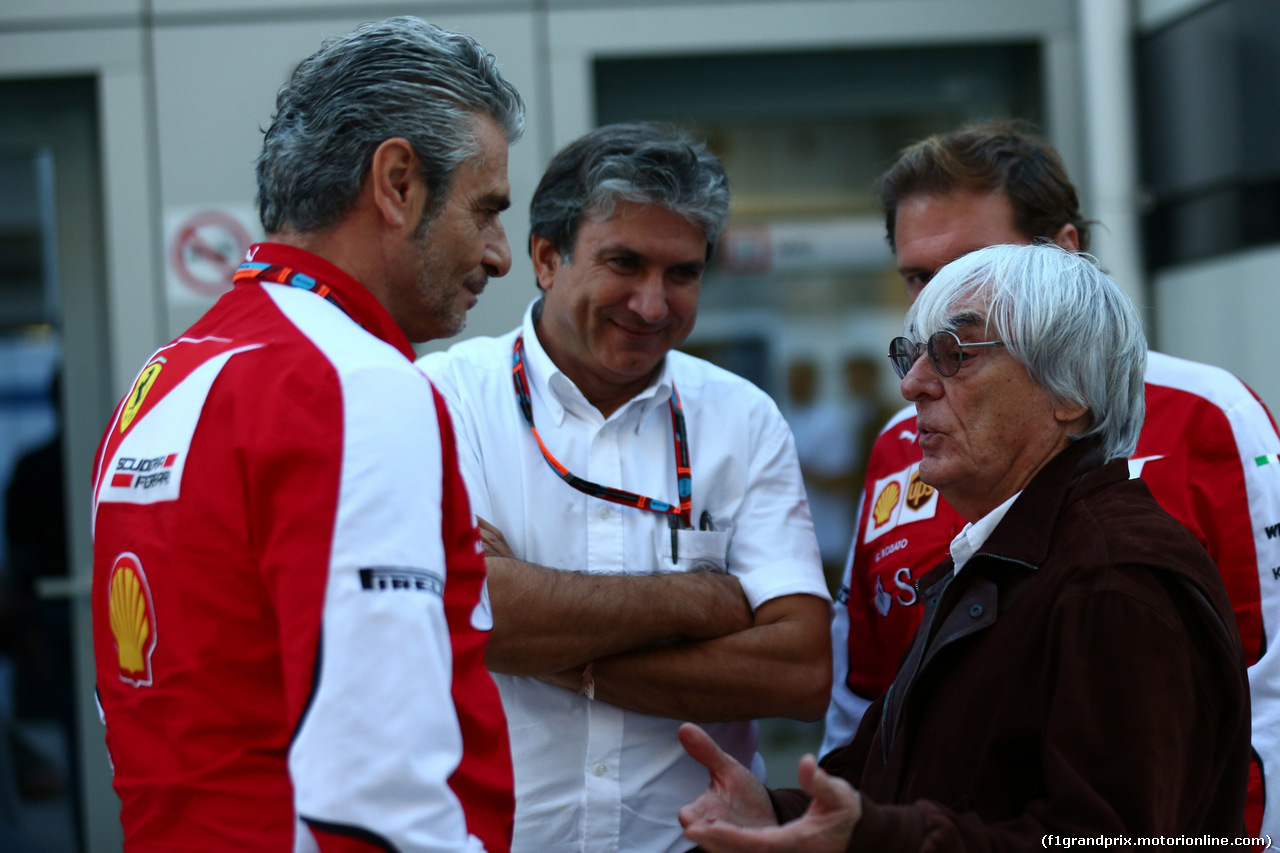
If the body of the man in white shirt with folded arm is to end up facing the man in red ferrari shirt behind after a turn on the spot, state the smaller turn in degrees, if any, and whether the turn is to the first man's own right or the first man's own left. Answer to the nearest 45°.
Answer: approximately 90° to the first man's own left

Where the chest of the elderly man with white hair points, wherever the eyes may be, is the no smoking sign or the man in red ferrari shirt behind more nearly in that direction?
the no smoking sign

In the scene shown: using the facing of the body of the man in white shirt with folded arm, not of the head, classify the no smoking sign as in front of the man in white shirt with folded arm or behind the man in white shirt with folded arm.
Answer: behind

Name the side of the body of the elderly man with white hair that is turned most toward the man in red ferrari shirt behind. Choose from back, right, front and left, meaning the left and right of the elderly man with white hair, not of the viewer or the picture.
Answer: right

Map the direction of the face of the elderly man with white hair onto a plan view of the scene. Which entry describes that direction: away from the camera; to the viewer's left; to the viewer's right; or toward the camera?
to the viewer's left

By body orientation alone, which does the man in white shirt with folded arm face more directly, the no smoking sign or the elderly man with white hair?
the elderly man with white hair

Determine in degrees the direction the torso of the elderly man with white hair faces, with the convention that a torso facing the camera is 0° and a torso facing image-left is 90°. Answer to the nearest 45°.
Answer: approximately 90°

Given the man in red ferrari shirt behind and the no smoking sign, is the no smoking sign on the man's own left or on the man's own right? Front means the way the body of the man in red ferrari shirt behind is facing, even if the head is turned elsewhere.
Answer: on the man's own right

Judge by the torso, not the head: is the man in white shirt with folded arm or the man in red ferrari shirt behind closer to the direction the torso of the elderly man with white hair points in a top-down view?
the man in white shirt with folded arm

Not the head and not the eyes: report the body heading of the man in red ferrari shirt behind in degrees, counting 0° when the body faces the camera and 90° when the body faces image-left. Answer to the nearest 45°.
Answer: approximately 45°

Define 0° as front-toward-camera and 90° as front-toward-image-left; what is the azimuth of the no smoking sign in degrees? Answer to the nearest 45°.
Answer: approximately 0°
